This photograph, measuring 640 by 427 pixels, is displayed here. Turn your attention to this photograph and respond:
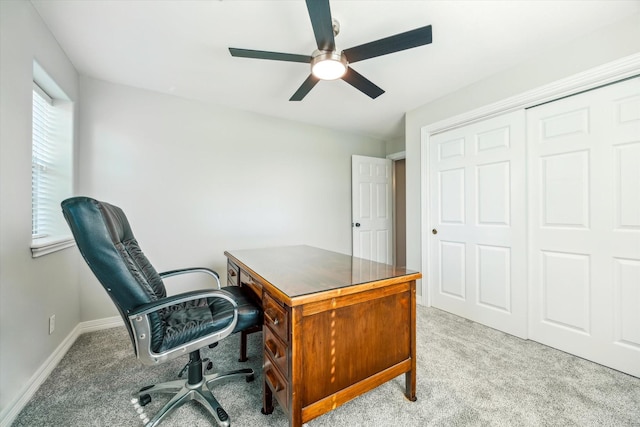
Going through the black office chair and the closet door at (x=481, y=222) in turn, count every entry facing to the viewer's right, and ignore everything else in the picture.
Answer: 1

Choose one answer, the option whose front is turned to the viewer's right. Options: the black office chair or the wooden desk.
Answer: the black office chair

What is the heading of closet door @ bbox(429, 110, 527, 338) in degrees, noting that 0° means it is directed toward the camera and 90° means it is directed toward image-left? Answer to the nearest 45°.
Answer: approximately 45°

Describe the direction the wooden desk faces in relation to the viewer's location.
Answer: facing the viewer and to the left of the viewer

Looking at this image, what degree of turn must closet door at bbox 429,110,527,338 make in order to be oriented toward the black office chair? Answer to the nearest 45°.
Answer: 0° — it already faces it

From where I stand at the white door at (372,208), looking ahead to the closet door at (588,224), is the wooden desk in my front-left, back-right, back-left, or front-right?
front-right

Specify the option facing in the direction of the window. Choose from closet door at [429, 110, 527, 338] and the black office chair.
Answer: the closet door

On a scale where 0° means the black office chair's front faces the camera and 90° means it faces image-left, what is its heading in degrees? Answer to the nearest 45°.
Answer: approximately 270°

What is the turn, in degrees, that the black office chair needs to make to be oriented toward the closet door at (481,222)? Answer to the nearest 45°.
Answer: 0° — it already faces it

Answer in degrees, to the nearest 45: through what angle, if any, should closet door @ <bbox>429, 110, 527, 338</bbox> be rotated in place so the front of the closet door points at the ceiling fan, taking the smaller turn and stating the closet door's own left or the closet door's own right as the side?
0° — it already faces it

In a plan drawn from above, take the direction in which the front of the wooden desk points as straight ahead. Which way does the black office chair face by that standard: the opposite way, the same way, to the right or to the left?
the opposite way

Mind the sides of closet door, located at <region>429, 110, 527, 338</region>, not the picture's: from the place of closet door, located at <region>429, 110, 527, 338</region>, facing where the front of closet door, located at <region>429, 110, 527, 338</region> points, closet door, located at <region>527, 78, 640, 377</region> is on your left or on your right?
on your left

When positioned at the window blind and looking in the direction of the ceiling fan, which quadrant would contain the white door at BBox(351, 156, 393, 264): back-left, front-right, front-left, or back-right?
front-left

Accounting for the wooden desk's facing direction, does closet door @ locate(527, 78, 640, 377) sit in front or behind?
behind

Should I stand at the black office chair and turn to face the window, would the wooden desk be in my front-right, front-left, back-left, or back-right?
back-right

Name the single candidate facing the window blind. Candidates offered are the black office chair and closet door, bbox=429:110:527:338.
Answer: the closet door
